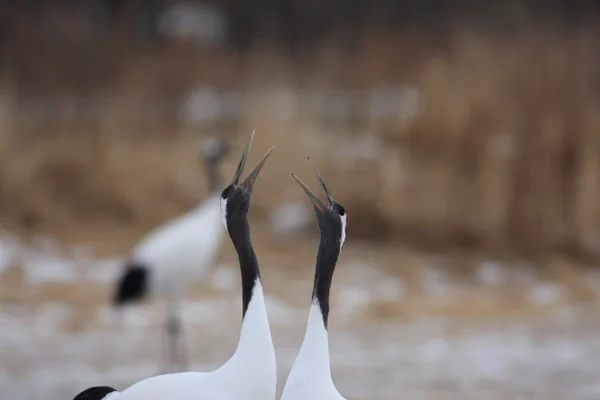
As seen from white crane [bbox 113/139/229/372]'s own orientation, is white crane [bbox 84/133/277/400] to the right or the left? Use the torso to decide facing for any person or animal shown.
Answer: on its right

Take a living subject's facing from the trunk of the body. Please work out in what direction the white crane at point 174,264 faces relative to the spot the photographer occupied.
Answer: facing to the right of the viewer

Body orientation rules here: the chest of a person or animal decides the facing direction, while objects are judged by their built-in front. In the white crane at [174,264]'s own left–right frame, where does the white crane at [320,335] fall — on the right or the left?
on its right

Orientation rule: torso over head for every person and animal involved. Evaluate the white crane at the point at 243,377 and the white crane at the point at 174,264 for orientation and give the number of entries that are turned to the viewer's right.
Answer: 2

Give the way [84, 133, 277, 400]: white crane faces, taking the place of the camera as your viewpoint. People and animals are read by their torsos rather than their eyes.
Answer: facing to the right of the viewer

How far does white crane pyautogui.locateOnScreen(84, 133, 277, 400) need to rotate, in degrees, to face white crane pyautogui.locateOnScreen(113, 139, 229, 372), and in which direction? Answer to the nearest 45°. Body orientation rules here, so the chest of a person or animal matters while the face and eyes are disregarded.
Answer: approximately 90° to its left
